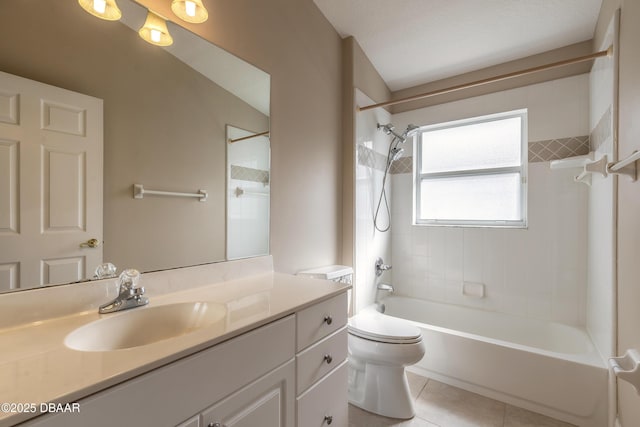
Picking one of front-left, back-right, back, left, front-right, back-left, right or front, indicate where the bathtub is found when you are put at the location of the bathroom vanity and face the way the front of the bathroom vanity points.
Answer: front-left

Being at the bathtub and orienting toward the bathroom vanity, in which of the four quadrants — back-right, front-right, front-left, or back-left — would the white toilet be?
front-right

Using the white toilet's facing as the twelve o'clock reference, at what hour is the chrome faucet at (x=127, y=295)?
The chrome faucet is roughly at 3 o'clock from the white toilet.

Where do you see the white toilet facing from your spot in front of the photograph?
facing the viewer and to the right of the viewer

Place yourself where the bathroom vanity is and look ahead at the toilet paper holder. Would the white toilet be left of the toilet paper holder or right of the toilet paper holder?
left

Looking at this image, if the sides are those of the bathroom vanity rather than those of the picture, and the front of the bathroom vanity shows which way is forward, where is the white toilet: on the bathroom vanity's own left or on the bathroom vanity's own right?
on the bathroom vanity's own left

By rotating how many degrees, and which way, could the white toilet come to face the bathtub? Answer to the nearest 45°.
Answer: approximately 45° to its left

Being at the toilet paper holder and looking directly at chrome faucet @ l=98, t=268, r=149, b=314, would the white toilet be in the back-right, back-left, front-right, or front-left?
front-right

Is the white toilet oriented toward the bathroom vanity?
no

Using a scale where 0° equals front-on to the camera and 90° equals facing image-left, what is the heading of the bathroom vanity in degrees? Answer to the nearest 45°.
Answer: approximately 315°

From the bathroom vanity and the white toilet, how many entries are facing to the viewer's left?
0

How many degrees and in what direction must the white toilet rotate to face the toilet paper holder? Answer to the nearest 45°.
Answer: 0° — it already faces it
